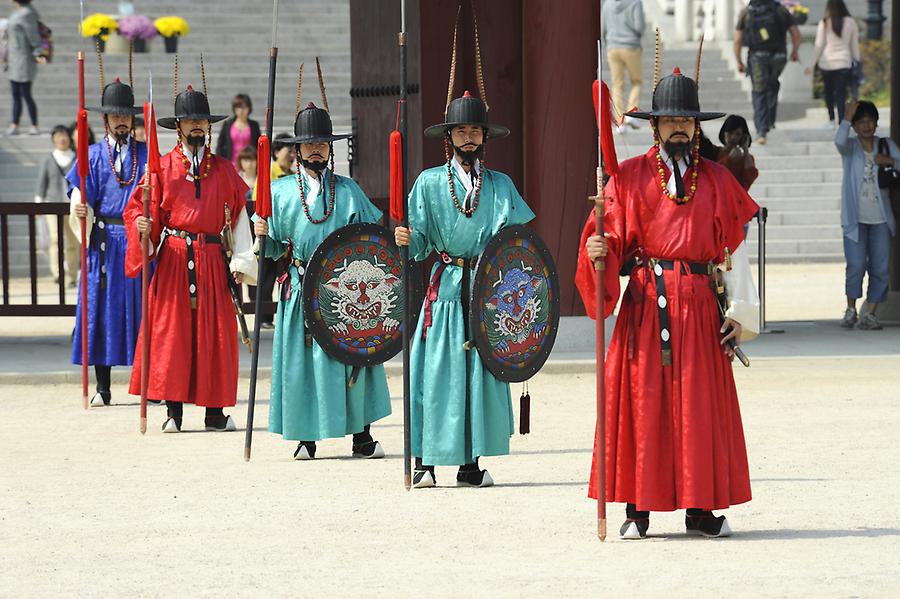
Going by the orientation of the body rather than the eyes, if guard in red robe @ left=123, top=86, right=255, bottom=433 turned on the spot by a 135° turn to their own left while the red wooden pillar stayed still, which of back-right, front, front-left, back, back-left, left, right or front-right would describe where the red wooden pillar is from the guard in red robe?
front

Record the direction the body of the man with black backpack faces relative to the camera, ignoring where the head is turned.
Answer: away from the camera

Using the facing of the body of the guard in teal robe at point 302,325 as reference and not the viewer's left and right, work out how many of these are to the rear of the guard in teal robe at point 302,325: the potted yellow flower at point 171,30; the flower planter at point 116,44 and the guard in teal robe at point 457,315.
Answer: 2

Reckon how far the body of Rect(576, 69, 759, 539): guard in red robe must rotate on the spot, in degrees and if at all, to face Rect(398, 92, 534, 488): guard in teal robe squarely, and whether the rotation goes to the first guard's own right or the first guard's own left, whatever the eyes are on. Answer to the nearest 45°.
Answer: approximately 135° to the first guard's own right

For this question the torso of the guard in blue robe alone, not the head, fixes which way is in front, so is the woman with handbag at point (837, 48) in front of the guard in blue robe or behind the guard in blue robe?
behind

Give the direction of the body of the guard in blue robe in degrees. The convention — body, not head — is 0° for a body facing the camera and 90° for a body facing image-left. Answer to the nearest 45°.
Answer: approximately 0°

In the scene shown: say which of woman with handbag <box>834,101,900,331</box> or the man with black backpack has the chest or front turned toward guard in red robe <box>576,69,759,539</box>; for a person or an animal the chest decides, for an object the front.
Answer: the woman with handbag

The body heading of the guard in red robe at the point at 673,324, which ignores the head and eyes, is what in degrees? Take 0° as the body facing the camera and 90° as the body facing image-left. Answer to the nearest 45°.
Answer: approximately 0°
